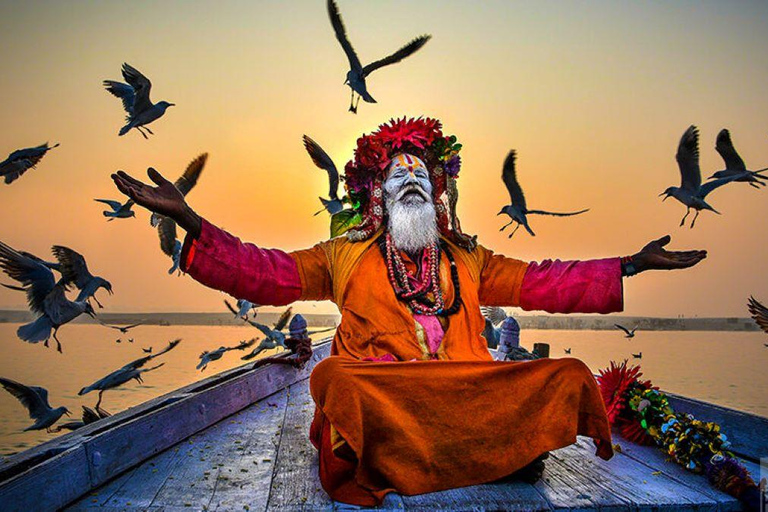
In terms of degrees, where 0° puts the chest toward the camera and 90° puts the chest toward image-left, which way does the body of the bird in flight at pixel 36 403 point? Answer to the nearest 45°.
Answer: approximately 270°

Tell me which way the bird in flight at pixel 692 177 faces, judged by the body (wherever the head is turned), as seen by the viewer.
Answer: to the viewer's left

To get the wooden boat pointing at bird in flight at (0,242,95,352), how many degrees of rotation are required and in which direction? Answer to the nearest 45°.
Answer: approximately 45° to its left

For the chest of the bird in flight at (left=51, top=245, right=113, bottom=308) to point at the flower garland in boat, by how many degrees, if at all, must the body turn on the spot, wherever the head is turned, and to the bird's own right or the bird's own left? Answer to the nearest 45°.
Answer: approximately 45° to the bird's own right

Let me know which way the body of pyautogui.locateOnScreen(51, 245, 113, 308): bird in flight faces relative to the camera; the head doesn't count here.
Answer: to the viewer's right

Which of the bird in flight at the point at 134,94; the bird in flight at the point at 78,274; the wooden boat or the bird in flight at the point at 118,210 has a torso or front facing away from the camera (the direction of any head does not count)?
the wooden boat

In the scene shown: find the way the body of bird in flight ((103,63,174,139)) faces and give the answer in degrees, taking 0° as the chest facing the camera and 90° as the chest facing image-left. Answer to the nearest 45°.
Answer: approximately 270°

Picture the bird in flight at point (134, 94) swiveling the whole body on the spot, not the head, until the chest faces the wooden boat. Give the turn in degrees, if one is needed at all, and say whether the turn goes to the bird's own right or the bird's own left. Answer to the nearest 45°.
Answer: approximately 90° to the bird's own right
